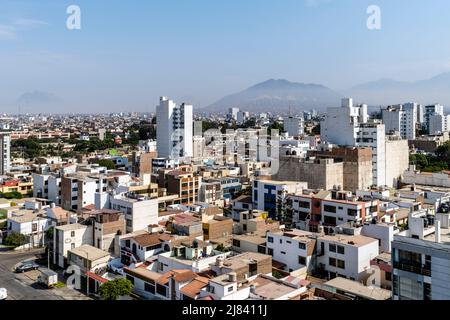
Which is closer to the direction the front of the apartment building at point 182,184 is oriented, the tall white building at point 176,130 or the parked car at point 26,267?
the parked car

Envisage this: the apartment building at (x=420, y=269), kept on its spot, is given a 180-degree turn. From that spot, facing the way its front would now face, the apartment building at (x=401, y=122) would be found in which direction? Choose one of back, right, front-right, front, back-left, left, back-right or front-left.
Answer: front-left

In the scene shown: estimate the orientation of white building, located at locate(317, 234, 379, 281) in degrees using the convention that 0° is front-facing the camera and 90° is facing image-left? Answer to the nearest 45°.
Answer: approximately 45°

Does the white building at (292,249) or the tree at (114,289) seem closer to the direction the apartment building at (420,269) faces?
the tree

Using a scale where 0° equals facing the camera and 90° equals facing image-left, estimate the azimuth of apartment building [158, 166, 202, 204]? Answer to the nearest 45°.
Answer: approximately 315°

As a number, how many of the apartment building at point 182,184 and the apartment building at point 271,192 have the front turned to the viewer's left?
0

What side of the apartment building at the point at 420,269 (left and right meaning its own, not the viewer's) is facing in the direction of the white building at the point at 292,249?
right

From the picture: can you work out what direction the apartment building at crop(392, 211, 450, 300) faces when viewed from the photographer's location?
facing the viewer and to the left of the viewer

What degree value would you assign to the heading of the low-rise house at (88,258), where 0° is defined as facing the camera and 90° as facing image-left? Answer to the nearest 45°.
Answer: approximately 45°
